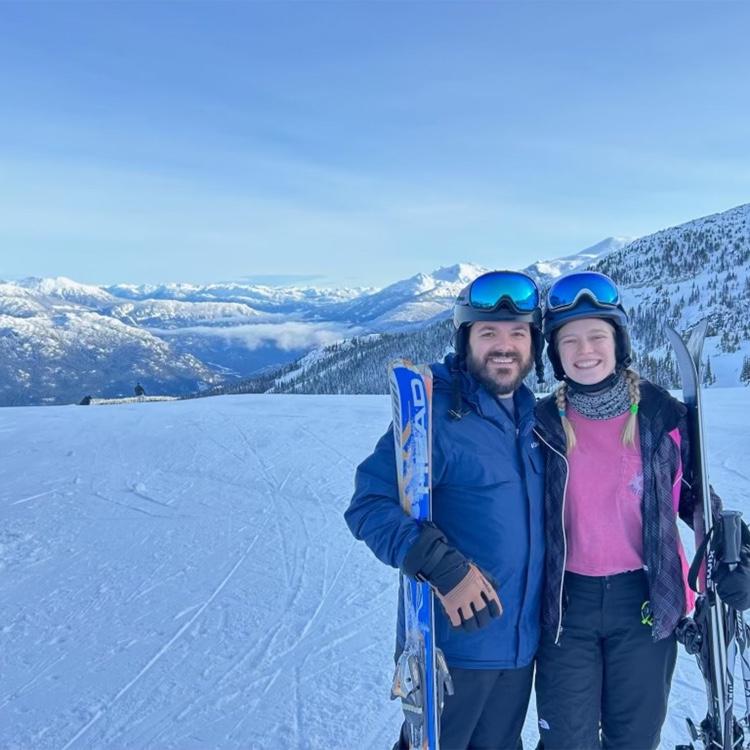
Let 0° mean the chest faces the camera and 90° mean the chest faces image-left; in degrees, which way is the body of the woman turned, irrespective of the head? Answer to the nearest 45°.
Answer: approximately 0°
